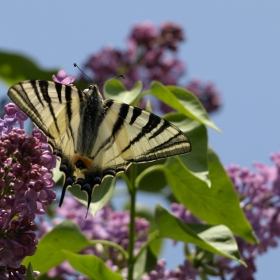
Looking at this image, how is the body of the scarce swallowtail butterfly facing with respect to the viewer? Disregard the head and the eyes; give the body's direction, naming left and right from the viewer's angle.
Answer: facing away from the viewer

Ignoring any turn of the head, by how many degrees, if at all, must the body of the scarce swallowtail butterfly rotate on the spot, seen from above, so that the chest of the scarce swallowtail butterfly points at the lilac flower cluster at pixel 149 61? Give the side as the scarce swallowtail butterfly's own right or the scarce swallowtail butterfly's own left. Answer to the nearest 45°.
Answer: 0° — it already faces it

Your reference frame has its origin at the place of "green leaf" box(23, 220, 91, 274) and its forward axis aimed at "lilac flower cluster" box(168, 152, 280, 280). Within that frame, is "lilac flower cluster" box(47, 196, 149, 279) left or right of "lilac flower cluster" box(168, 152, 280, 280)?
left
